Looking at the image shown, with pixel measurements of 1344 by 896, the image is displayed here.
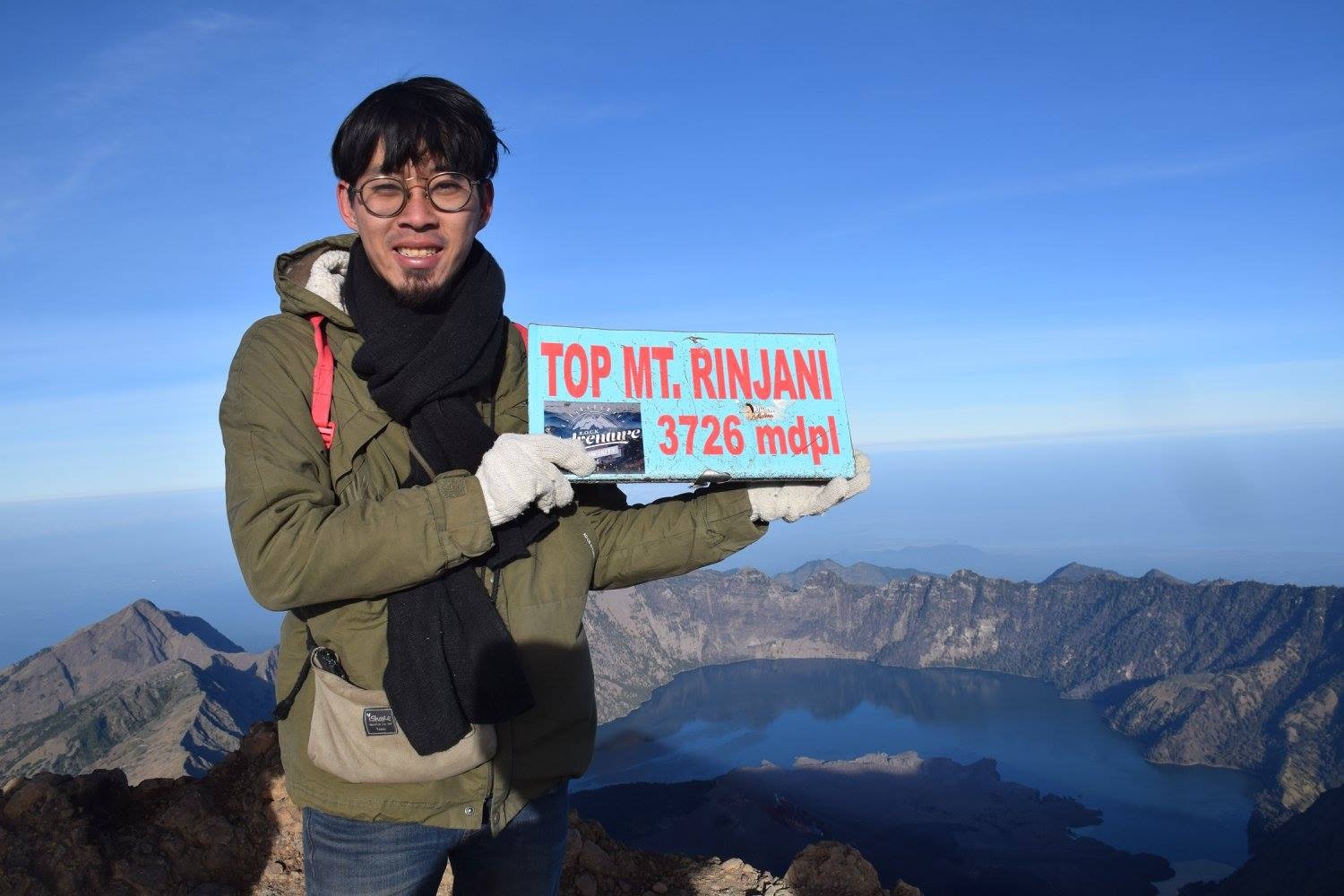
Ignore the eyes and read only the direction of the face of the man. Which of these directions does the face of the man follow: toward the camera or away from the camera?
toward the camera

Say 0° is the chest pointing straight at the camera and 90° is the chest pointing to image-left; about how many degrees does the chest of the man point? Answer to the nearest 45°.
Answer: approximately 315°
